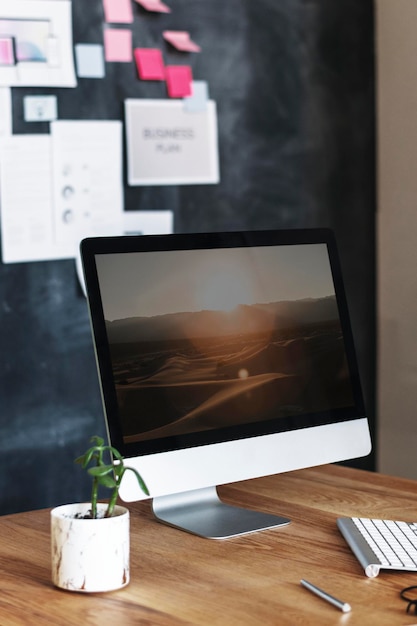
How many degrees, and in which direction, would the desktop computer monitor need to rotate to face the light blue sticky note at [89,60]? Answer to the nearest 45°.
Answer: approximately 135° to its left

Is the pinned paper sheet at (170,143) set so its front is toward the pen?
yes

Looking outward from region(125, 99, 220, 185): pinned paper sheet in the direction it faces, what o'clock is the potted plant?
The potted plant is roughly at 12 o'clock from the pinned paper sheet.

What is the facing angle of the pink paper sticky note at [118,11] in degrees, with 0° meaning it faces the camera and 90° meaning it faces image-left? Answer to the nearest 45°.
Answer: approximately 0°
